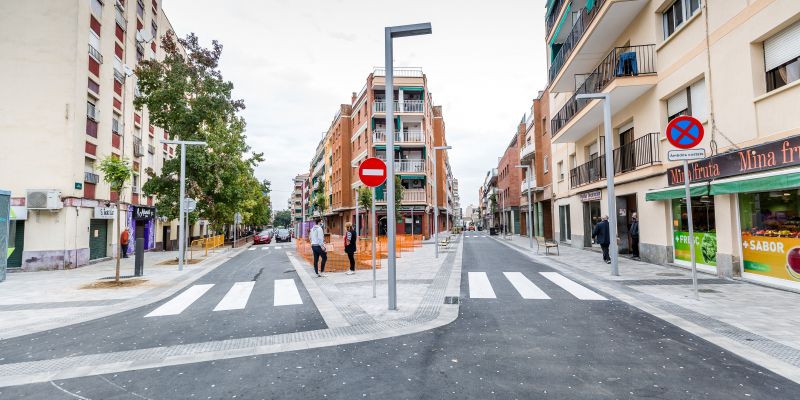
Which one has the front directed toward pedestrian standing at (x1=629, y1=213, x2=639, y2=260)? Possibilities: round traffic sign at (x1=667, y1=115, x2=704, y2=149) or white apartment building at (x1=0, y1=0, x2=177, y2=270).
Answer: the white apartment building

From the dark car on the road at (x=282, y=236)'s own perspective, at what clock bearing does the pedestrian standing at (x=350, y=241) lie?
The pedestrian standing is roughly at 12 o'clock from the dark car on the road.

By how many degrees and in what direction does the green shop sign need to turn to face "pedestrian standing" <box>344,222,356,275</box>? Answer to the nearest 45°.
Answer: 0° — it already faces them

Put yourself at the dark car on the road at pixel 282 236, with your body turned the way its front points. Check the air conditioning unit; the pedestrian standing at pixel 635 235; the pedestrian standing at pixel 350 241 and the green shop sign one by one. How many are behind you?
0

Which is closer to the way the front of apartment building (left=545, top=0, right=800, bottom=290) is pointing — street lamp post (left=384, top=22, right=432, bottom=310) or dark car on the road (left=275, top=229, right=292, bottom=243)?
the street lamp post

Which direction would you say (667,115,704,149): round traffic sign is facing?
toward the camera

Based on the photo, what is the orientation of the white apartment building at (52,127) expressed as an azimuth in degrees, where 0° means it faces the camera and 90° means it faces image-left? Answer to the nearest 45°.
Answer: approximately 315°

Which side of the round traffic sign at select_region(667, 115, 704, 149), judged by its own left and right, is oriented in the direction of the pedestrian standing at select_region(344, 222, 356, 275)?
right

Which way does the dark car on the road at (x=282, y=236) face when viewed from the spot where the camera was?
facing the viewer

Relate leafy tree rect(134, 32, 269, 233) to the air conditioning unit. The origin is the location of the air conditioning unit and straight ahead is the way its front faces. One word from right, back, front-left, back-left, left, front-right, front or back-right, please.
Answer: left

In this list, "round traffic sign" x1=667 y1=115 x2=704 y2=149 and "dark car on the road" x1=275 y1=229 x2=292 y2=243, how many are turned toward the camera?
2

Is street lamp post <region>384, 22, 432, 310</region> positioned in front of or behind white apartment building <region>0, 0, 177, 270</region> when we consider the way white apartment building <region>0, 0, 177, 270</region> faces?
in front

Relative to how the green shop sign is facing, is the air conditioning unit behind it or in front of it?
in front

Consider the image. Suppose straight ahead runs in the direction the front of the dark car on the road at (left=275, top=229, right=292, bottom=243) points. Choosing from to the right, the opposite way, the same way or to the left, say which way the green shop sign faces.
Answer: to the right

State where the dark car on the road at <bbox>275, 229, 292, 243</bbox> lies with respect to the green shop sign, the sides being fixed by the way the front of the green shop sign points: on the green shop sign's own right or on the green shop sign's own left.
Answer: on the green shop sign's own right

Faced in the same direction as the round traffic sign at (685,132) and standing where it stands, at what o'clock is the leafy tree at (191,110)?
The leafy tree is roughly at 3 o'clock from the round traffic sign.

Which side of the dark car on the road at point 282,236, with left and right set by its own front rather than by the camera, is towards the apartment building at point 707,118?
front
